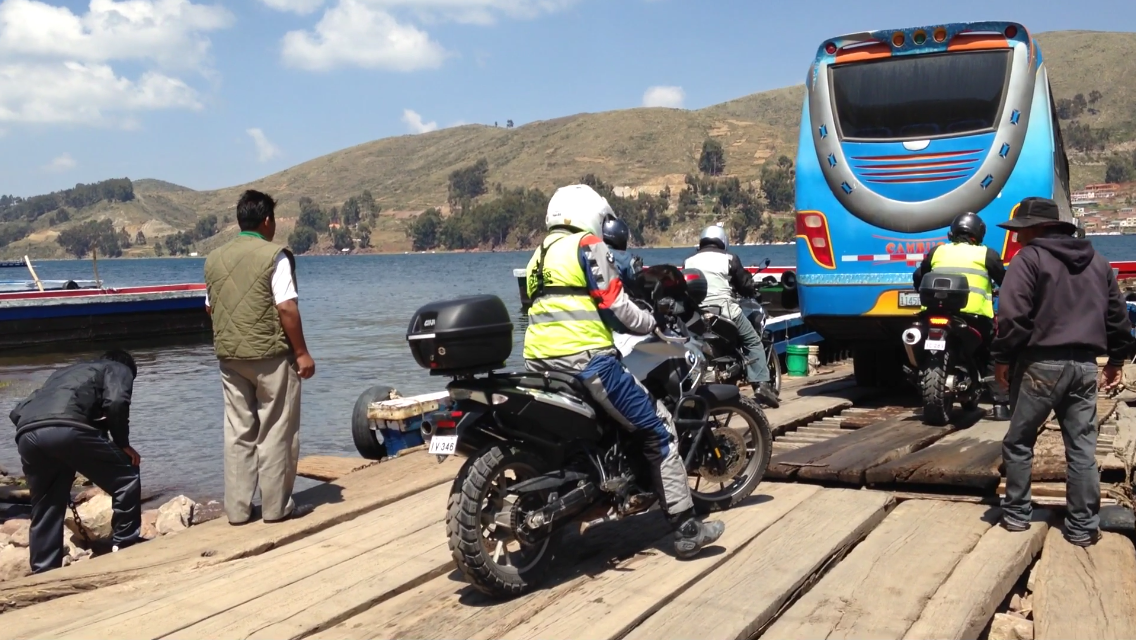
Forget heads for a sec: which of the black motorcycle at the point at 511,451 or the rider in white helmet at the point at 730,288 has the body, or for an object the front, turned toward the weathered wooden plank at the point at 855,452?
the black motorcycle

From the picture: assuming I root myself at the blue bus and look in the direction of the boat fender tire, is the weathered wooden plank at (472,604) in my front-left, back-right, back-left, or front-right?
front-left

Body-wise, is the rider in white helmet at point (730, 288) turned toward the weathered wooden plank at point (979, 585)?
no

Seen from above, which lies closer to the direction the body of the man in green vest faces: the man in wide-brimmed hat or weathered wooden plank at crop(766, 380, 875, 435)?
the weathered wooden plank

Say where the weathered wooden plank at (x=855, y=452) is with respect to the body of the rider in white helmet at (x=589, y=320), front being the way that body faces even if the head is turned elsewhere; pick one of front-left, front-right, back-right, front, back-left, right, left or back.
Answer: front

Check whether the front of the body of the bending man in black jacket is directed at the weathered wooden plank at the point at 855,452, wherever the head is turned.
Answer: no

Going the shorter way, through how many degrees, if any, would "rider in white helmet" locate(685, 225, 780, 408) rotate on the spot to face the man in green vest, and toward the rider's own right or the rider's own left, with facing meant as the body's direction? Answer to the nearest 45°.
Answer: approximately 180°

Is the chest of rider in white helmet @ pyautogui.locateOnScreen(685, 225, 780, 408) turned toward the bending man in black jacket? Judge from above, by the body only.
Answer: no

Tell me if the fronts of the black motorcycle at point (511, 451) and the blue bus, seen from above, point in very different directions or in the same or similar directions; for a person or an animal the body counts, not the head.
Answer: same or similar directions

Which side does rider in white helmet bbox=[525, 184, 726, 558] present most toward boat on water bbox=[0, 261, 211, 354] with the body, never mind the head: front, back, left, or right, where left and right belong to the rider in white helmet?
left

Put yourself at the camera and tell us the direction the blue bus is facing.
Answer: facing away from the viewer

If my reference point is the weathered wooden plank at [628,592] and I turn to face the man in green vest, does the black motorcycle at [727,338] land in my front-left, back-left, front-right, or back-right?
front-right

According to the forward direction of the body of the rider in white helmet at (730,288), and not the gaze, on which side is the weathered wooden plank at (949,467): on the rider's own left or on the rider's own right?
on the rider's own right

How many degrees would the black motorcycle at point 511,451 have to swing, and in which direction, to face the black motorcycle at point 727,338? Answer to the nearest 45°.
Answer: approximately 45° to its left

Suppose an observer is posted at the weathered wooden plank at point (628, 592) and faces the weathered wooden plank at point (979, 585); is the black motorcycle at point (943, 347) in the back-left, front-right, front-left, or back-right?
front-left
